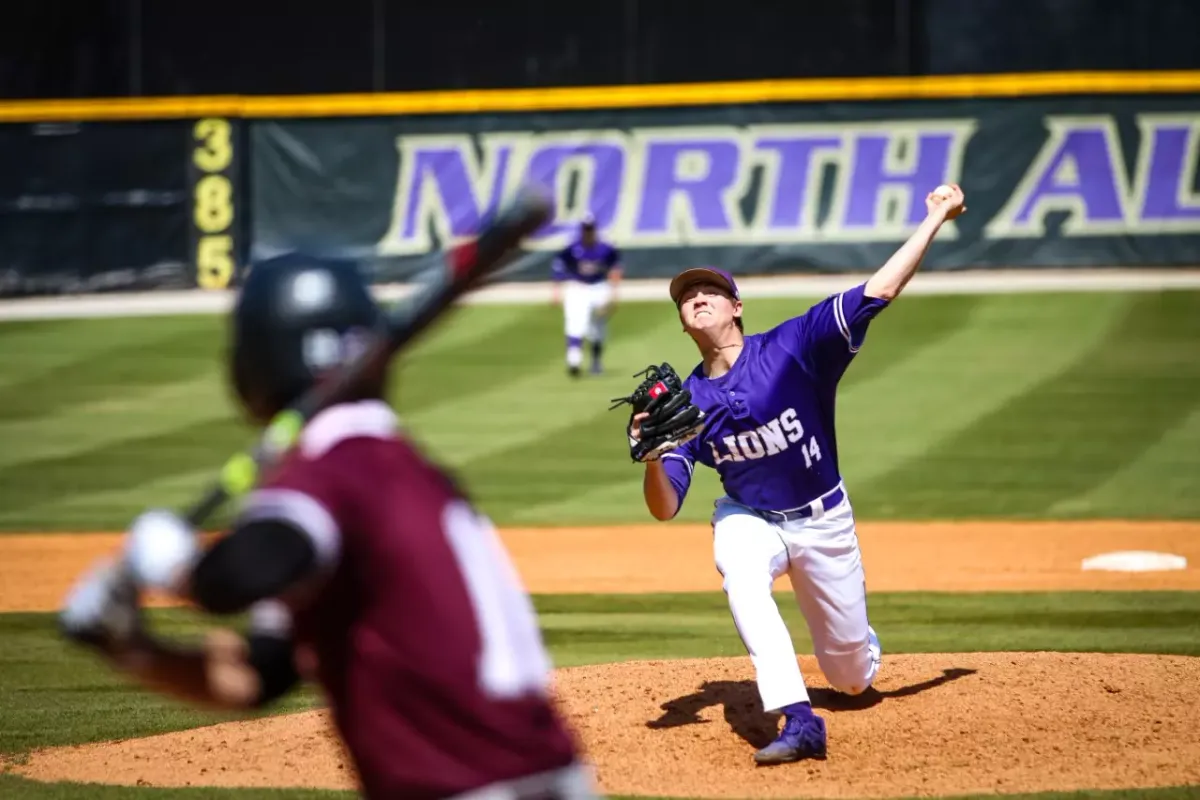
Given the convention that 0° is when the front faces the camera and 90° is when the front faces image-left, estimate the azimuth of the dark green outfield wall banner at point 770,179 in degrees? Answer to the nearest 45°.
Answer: approximately 0°

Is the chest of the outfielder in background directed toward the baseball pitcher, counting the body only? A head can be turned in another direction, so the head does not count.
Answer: yes

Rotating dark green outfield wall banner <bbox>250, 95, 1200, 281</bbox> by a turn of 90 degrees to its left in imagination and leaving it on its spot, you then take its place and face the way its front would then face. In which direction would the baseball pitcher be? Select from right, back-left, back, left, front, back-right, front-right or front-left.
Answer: right

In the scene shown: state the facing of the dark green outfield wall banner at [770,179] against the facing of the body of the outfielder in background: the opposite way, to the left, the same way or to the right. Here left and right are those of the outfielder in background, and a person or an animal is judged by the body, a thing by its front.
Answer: the same way

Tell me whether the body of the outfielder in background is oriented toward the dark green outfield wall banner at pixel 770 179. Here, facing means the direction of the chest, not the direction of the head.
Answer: no

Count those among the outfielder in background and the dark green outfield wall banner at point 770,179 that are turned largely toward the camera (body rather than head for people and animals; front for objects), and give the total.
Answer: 2

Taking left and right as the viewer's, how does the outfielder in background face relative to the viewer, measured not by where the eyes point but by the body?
facing the viewer
